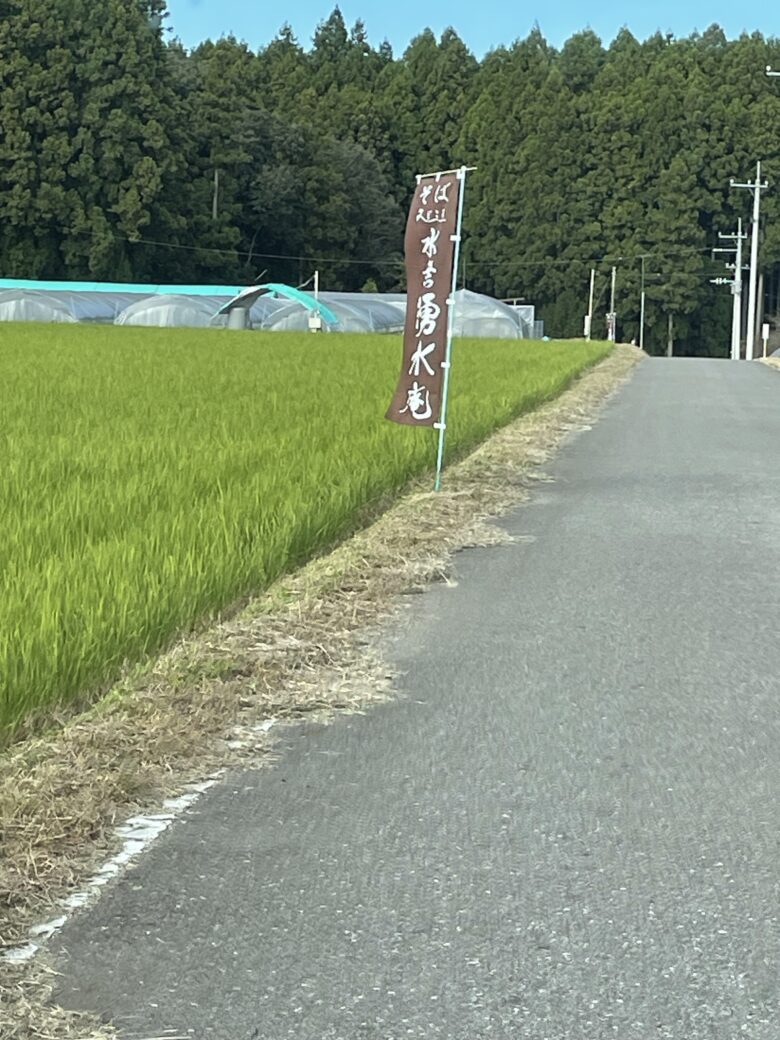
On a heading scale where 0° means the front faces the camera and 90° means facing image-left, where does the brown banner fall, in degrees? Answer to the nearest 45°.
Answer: approximately 0°
